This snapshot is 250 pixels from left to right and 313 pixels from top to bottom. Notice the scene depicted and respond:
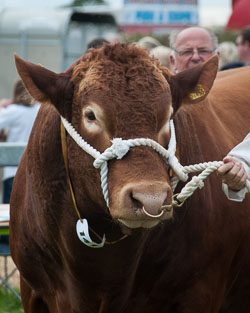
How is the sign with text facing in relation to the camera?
toward the camera

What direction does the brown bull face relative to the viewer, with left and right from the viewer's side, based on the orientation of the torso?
facing the viewer and to the left of the viewer

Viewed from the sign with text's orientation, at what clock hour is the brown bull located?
The brown bull is roughly at 12 o'clock from the sign with text.

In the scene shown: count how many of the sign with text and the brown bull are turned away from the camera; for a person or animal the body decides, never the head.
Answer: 0

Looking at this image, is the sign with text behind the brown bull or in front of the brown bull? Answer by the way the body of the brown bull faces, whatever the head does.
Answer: behind
